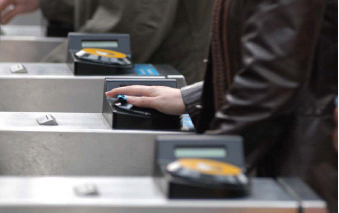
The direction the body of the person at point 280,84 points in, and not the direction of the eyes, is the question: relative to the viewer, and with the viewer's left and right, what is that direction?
facing to the left of the viewer

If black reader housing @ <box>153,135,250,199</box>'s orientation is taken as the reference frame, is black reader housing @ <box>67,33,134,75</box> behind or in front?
behind

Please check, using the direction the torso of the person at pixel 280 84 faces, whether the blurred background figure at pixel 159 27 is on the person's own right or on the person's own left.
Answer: on the person's own right

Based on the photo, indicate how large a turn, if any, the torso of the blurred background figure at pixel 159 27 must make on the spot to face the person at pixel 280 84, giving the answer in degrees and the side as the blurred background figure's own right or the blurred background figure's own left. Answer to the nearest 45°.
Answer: approximately 90° to the blurred background figure's own left

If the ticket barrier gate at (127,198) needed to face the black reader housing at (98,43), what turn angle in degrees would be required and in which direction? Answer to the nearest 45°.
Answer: approximately 90° to its left

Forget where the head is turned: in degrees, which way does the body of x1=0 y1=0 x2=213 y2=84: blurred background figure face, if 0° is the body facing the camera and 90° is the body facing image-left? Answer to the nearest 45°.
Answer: approximately 90°

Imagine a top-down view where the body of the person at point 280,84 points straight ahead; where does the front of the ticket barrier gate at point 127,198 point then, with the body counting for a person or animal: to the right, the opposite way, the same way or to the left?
the opposite way

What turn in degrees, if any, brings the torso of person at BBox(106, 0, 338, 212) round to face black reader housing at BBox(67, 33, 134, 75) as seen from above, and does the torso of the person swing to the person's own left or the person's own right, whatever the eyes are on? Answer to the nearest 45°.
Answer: approximately 45° to the person's own right
